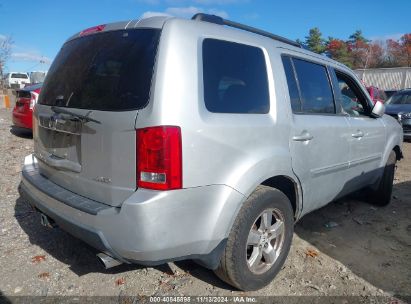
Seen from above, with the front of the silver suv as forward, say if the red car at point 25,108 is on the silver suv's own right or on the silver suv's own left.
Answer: on the silver suv's own left

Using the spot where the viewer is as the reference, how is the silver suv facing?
facing away from the viewer and to the right of the viewer
